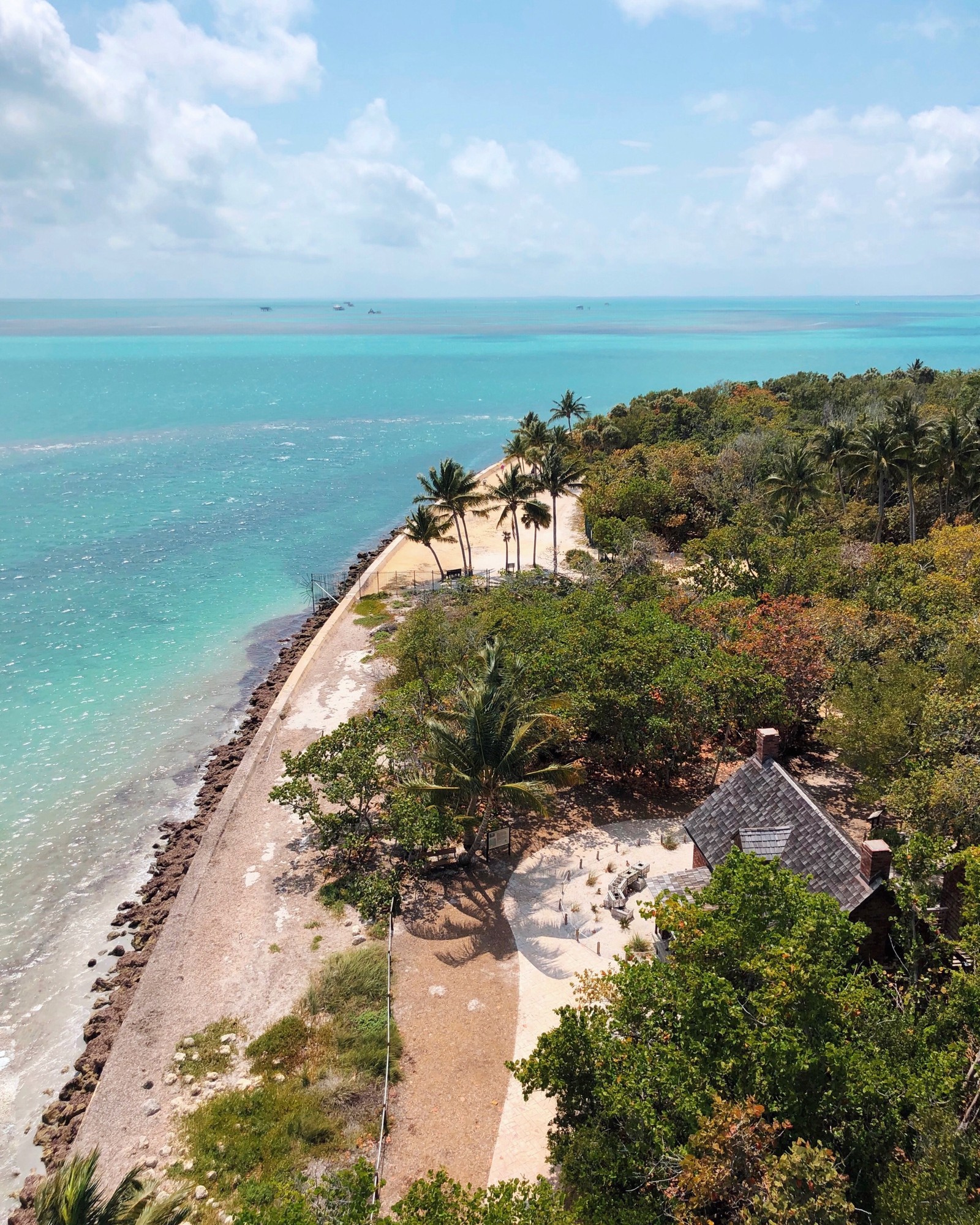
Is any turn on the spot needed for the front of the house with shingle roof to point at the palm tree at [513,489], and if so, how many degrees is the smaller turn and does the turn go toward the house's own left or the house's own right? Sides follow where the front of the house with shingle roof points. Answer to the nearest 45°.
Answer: approximately 90° to the house's own right

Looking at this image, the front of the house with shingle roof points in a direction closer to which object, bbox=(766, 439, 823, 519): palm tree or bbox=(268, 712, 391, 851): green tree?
the green tree

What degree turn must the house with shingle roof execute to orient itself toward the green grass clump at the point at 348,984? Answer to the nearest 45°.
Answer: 0° — it already faces it

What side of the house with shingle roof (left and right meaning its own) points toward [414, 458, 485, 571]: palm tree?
right

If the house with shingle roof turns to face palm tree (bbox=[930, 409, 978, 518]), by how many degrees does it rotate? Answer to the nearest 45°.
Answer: approximately 135° to its right

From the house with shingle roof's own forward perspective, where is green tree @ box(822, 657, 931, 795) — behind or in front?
behind

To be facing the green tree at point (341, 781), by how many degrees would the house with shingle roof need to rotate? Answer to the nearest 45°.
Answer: approximately 45° to its right

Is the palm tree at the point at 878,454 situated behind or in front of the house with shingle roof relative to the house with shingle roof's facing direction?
behind

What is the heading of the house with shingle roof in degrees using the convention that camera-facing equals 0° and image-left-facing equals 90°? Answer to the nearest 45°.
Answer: approximately 45°

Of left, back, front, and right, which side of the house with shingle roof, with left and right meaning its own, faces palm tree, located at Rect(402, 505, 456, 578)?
right

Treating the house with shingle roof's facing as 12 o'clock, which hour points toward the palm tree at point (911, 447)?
The palm tree is roughly at 5 o'clock from the house with shingle roof.
